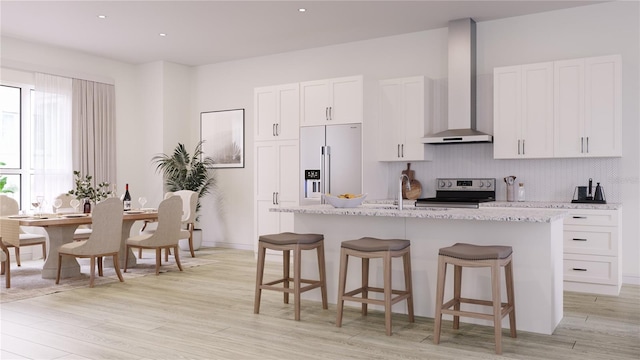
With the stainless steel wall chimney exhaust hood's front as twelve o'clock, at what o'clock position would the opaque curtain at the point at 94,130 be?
The opaque curtain is roughly at 3 o'clock from the stainless steel wall chimney exhaust hood.

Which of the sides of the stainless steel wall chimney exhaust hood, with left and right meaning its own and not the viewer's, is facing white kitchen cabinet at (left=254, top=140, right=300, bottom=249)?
right

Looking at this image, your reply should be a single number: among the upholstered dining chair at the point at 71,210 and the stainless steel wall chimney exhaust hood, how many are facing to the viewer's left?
0

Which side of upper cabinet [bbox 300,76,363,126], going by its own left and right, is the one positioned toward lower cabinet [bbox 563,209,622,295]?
left

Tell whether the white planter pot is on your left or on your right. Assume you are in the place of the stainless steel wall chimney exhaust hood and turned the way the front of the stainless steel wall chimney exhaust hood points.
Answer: on your right

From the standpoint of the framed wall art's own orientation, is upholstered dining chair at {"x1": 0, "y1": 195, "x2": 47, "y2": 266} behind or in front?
in front

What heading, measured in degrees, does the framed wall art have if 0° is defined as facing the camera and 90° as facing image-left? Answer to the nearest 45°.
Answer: approximately 45°

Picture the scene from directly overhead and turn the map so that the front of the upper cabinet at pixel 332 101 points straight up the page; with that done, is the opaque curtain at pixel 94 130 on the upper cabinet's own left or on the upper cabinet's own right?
on the upper cabinet's own right

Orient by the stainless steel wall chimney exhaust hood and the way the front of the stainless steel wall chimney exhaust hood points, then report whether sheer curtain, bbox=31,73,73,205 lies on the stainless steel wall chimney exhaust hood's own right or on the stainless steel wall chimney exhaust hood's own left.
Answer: on the stainless steel wall chimney exhaust hood's own right

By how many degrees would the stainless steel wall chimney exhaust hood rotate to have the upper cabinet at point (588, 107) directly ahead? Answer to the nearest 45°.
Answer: approximately 90° to its left

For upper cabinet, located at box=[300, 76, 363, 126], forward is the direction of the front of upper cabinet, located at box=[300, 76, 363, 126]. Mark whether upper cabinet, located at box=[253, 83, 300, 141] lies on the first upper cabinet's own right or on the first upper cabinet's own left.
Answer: on the first upper cabinet's own right

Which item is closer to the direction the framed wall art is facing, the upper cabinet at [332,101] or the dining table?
the dining table

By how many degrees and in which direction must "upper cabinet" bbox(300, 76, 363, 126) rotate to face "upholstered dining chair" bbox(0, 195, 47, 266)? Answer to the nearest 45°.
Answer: approximately 45° to its right
